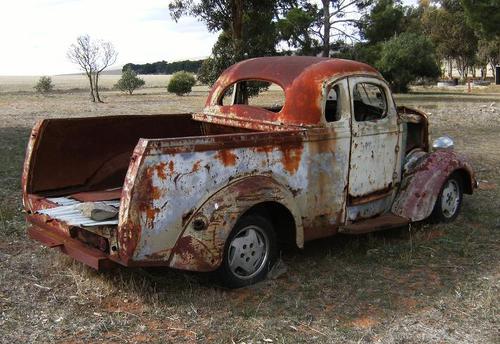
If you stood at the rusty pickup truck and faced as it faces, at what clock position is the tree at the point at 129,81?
The tree is roughly at 10 o'clock from the rusty pickup truck.

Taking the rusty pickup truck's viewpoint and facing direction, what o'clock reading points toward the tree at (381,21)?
The tree is roughly at 11 o'clock from the rusty pickup truck.

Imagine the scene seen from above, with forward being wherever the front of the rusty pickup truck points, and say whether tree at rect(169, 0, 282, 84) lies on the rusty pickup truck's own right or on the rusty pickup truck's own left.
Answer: on the rusty pickup truck's own left

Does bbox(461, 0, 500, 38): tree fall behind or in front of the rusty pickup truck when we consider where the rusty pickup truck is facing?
in front

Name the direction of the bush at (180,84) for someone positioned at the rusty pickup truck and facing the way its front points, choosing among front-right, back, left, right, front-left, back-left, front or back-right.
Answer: front-left

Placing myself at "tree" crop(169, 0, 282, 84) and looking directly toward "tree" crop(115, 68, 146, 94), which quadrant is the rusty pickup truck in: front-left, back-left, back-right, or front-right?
back-left

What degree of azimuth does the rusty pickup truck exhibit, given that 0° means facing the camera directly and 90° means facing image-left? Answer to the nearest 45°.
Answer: approximately 225°

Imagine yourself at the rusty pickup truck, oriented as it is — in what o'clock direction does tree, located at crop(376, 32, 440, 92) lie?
The tree is roughly at 11 o'clock from the rusty pickup truck.
